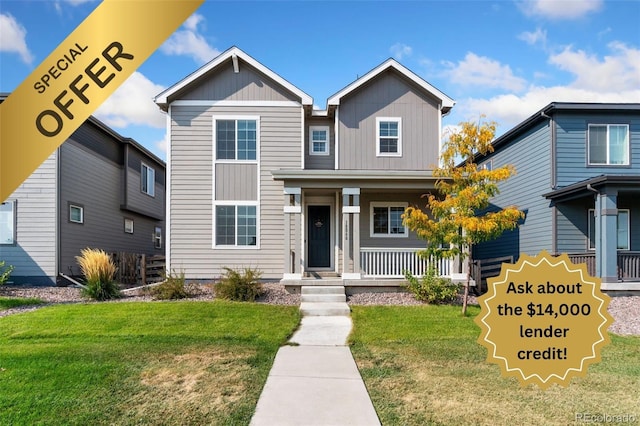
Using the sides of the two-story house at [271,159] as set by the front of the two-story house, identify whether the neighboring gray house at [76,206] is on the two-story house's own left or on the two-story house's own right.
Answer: on the two-story house's own right

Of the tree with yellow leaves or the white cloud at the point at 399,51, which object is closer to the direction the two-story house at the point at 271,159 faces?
the tree with yellow leaves

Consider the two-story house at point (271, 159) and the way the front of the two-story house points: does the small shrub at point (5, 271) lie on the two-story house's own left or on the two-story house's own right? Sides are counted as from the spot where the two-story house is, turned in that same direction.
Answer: on the two-story house's own right

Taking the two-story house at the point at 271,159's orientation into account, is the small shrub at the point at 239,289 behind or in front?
in front

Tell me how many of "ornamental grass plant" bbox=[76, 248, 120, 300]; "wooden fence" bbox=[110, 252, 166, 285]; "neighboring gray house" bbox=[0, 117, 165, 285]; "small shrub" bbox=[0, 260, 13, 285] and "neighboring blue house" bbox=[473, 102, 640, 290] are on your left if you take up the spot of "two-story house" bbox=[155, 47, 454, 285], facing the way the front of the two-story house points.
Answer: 1

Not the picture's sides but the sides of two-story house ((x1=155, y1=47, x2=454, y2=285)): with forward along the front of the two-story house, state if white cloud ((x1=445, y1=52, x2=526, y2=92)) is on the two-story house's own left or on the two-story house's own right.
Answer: on the two-story house's own left

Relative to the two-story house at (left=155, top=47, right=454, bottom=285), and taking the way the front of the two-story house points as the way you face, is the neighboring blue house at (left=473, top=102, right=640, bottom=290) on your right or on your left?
on your left

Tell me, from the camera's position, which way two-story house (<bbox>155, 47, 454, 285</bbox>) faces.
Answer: facing the viewer
